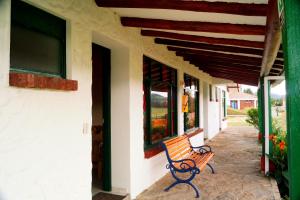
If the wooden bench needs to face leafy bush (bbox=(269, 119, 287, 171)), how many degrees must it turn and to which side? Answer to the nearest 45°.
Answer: approximately 90° to its left

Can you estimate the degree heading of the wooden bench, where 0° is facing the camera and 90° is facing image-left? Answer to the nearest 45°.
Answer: approximately 315°
